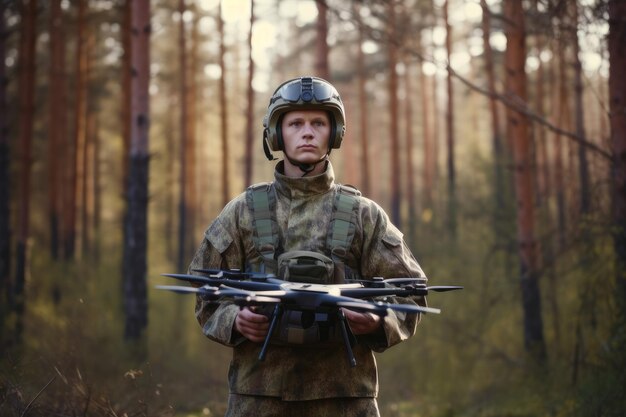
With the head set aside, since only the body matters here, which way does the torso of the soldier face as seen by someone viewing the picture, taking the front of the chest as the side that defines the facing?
toward the camera

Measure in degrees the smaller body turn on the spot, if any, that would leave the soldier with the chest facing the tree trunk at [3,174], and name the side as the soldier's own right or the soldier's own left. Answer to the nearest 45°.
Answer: approximately 135° to the soldier's own right

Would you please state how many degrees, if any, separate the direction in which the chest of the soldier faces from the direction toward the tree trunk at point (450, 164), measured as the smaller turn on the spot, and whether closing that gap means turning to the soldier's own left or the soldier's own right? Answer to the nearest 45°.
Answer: approximately 180°

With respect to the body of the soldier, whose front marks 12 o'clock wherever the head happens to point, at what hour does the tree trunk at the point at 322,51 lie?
The tree trunk is roughly at 6 o'clock from the soldier.

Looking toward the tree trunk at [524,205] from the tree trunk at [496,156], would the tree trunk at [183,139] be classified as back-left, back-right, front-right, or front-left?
back-right

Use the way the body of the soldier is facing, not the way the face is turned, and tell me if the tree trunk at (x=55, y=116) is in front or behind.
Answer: behind

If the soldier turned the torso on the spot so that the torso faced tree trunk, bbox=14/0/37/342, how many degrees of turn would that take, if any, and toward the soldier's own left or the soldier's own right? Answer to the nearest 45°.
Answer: approximately 135° to the soldier's own right

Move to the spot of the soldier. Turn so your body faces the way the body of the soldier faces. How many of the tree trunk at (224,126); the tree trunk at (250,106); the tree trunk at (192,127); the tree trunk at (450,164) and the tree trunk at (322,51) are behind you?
5

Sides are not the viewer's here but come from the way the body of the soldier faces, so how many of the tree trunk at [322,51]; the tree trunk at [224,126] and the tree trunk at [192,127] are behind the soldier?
3

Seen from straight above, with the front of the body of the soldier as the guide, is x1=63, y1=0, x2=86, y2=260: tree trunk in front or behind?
behind

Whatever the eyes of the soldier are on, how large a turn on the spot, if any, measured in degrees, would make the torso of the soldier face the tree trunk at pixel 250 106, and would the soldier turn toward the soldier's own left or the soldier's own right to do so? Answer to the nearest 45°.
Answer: approximately 180°

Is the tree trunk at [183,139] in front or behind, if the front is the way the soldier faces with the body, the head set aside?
behind

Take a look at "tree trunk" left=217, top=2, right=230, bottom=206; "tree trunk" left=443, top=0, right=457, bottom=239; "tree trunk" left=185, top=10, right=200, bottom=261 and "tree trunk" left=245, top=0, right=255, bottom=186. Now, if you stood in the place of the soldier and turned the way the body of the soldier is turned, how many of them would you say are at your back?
4

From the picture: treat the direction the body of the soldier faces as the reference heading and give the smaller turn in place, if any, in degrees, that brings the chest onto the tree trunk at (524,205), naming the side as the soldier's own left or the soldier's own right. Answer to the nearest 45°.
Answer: approximately 135° to the soldier's own left
